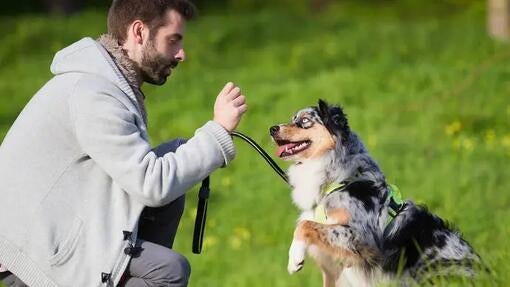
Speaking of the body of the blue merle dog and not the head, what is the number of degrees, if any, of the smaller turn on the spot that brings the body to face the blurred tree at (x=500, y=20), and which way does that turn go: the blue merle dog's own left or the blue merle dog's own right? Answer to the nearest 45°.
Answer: approximately 90° to the blue merle dog's own right

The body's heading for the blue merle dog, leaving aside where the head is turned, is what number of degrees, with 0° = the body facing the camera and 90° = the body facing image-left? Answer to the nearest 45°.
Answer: approximately 90°

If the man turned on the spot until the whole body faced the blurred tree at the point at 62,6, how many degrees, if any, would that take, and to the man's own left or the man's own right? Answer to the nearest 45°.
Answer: approximately 90° to the man's own left

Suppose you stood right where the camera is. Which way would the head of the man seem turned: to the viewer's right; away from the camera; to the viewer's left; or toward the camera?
to the viewer's right

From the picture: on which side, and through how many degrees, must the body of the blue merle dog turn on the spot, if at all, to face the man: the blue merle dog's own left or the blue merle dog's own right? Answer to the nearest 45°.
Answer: approximately 45° to the blue merle dog's own left

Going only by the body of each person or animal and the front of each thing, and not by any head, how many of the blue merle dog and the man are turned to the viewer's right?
1

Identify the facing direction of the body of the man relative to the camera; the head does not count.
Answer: to the viewer's right

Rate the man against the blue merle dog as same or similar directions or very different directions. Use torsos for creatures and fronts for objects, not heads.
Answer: very different directions
